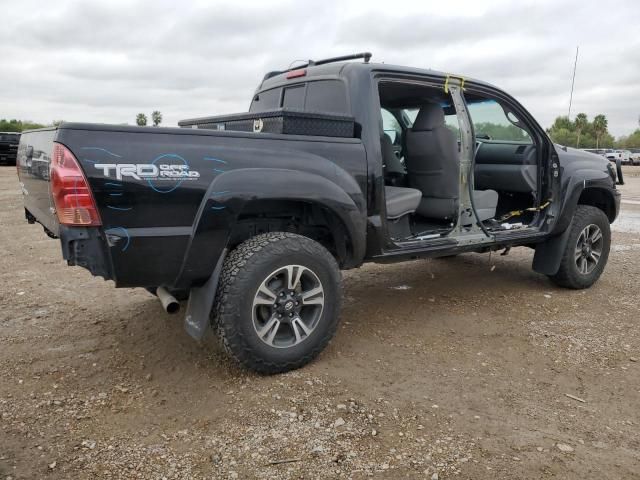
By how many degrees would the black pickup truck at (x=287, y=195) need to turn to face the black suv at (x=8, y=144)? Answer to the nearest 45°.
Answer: approximately 90° to its left

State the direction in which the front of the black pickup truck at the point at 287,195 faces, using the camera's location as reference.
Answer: facing away from the viewer and to the right of the viewer
